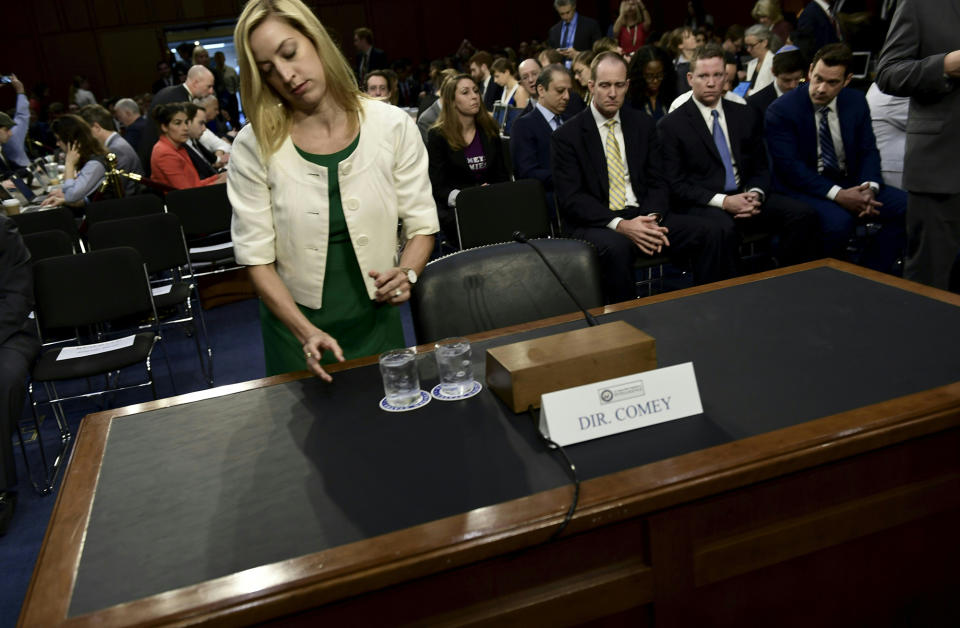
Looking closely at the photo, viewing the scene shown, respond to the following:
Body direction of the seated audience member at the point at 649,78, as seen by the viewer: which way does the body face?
toward the camera

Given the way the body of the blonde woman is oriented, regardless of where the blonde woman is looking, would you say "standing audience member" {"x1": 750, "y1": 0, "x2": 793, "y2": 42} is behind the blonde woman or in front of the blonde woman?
behind

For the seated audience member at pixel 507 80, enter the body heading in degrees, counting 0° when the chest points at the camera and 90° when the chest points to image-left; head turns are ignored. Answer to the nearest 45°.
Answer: approximately 45°

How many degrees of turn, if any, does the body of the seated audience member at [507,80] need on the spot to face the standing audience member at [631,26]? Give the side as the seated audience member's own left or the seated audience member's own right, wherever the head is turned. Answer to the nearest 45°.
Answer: approximately 180°

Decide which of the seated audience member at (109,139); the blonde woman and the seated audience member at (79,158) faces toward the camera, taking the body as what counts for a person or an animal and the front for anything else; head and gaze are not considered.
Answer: the blonde woman

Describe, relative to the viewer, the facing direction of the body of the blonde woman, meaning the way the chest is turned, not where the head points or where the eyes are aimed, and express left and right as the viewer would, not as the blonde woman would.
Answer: facing the viewer

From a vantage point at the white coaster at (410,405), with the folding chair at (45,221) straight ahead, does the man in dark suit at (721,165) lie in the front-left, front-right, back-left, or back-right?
front-right

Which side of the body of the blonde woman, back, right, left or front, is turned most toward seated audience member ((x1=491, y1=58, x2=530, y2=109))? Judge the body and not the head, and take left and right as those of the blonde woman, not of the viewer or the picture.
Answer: back

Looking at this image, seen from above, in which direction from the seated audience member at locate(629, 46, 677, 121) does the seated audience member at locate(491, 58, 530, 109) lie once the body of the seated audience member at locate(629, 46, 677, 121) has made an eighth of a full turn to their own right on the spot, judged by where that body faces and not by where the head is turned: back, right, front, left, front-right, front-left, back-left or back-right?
right

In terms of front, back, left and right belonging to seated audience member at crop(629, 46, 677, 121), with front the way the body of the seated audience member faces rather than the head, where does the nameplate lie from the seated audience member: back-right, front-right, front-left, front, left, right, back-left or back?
front

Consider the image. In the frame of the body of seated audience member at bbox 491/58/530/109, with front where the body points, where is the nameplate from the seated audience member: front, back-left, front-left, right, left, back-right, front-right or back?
front-left
